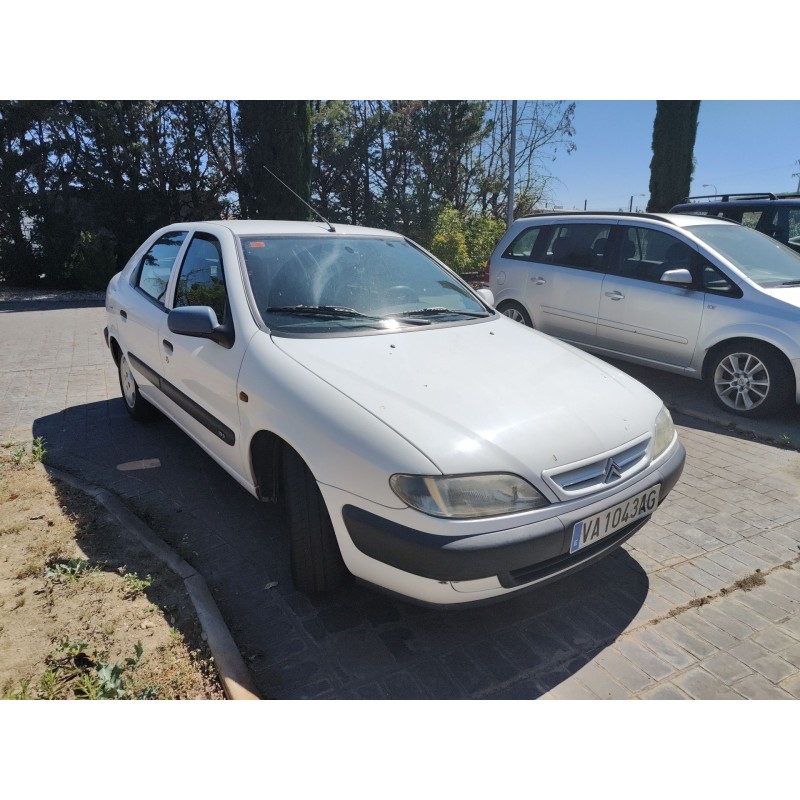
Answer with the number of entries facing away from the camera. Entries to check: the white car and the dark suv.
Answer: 0

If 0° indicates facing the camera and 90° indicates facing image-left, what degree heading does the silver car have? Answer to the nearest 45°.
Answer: approximately 315°

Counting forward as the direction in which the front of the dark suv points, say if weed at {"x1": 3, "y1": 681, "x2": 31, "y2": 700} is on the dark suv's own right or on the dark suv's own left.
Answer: on the dark suv's own right

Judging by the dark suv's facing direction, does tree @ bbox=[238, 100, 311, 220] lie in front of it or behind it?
behind

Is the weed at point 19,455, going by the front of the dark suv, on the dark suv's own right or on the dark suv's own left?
on the dark suv's own right

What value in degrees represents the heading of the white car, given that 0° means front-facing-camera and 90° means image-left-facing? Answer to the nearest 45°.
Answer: approximately 315°

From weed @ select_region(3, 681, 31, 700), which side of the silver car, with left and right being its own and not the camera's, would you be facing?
right
